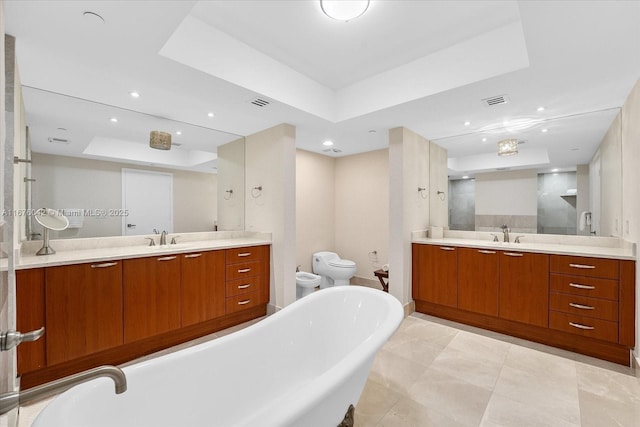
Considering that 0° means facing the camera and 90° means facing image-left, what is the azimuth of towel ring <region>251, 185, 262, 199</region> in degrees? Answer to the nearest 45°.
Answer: approximately 45°

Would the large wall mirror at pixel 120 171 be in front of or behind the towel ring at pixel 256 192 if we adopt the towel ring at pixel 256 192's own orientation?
in front

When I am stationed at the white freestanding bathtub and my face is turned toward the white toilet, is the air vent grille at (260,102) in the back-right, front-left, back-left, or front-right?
front-left

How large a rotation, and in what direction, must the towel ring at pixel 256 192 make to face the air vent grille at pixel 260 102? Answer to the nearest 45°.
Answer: approximately 45° to its left

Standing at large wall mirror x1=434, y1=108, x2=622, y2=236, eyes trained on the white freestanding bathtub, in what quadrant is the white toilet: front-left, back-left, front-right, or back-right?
front-right

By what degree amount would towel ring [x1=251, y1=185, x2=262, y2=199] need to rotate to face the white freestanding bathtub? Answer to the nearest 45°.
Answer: approximately 45° to its left
